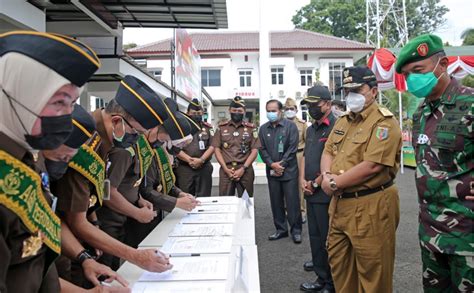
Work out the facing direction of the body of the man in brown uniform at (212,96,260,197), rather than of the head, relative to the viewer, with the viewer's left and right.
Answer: facing the viewer

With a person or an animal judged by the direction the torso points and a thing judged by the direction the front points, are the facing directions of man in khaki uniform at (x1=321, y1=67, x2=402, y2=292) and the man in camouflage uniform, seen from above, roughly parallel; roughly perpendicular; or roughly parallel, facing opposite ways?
roughly parallel

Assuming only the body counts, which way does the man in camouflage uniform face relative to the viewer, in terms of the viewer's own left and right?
facing the viewer and to the left of the viewer

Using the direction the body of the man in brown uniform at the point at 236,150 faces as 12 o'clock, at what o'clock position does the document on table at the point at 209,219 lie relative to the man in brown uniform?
The document on table is roughly at 12 o'clock from the man in brown uniform.

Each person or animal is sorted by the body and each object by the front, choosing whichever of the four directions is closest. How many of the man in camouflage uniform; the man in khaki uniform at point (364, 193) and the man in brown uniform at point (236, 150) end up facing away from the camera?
0

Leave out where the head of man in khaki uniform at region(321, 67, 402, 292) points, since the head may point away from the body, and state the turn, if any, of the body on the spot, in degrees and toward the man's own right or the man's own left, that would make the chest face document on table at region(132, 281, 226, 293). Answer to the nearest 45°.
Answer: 0° — they already face it

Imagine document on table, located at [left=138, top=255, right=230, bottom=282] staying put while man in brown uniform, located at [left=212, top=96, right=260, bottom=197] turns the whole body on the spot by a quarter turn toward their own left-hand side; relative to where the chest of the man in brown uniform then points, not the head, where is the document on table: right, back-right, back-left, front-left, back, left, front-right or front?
right

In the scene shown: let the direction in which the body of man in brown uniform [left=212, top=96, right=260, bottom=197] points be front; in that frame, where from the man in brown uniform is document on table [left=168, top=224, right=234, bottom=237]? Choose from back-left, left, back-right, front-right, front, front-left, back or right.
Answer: front

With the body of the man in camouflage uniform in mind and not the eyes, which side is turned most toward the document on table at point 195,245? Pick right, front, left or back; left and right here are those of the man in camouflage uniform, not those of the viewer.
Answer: front

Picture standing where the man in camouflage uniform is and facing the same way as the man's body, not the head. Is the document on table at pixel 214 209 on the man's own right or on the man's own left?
on the man's own right

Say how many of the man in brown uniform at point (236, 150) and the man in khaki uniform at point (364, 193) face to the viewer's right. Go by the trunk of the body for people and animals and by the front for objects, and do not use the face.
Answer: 0

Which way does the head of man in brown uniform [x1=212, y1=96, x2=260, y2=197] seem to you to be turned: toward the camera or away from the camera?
toward the camera

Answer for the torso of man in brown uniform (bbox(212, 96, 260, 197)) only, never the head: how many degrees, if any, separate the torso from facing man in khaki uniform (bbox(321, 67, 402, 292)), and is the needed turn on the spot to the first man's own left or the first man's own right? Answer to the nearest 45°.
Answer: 0° — they already face them
